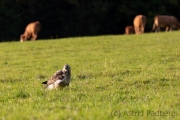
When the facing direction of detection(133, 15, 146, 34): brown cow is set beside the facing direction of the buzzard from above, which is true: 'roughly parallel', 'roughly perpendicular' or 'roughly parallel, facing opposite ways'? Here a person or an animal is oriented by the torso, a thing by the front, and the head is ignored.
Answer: roughly perpendicular

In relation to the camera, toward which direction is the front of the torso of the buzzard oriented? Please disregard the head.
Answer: to the viewer's right

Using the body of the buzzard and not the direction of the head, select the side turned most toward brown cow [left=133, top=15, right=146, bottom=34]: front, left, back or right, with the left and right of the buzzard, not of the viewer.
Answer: left

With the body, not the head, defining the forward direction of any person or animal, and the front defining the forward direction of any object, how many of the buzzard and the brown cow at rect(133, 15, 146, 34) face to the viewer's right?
1
